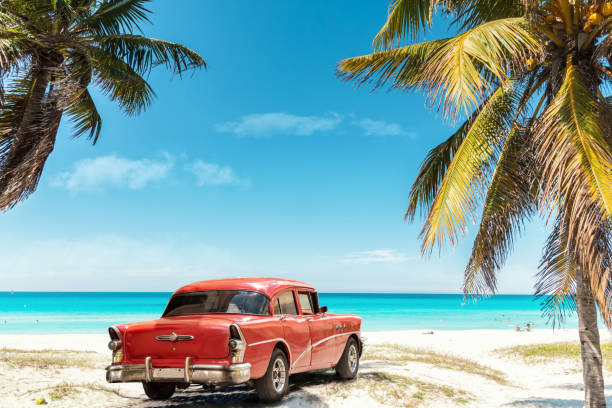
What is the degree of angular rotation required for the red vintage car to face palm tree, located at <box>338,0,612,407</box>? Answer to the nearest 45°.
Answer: approximately 45° to its right

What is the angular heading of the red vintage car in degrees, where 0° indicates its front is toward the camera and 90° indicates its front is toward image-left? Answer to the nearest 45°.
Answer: approximately 225°
